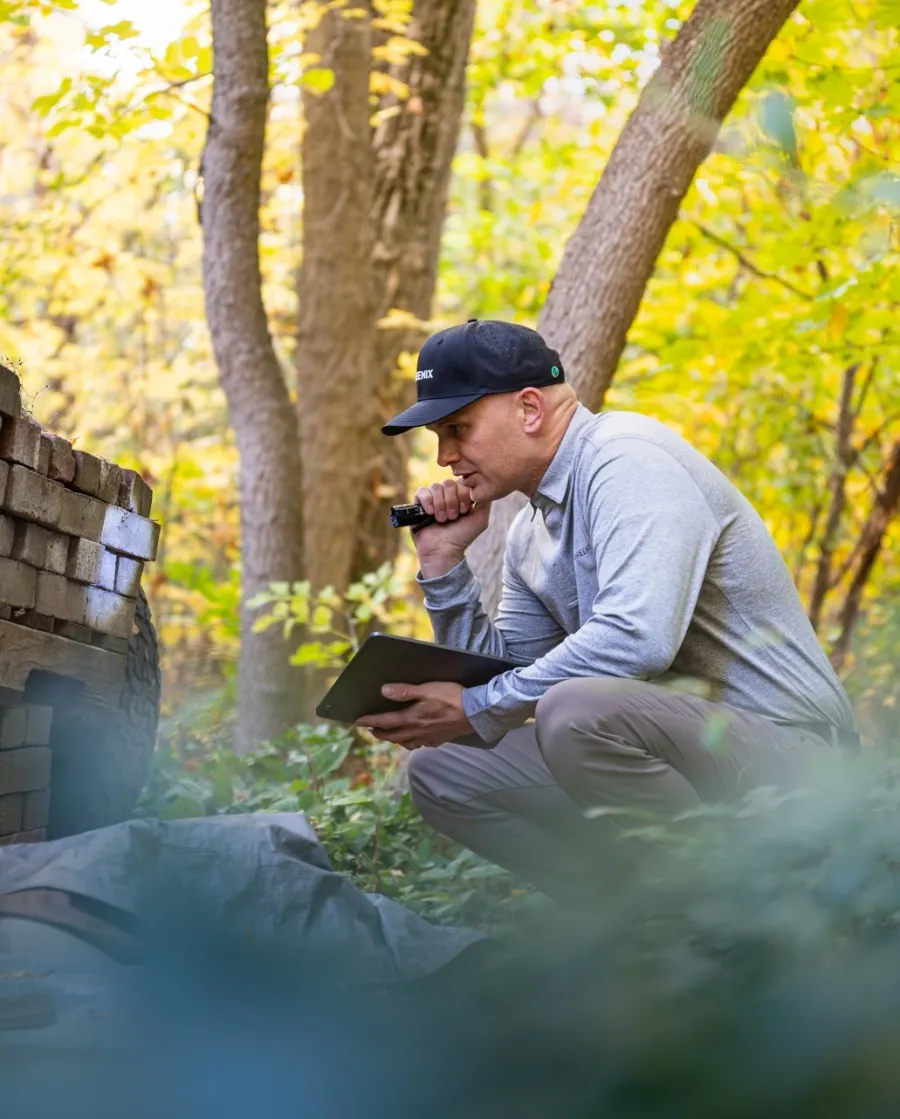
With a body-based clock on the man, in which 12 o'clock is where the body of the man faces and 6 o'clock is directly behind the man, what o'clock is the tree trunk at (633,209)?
The tree trunk is roughly at 3 o'clock from the man.

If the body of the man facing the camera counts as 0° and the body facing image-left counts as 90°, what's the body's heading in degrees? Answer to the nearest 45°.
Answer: approximately 90°

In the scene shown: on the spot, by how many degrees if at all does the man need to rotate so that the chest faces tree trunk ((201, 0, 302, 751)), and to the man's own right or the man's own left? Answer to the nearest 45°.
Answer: approximately 45° to the man's own right

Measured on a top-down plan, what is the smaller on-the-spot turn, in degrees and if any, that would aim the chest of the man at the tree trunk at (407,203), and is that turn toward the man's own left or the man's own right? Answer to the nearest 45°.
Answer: approximately 90° to the man's own right

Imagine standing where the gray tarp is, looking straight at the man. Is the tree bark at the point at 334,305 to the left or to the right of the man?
left

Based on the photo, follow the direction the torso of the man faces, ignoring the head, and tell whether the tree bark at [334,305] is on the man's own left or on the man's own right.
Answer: on the man's own right
